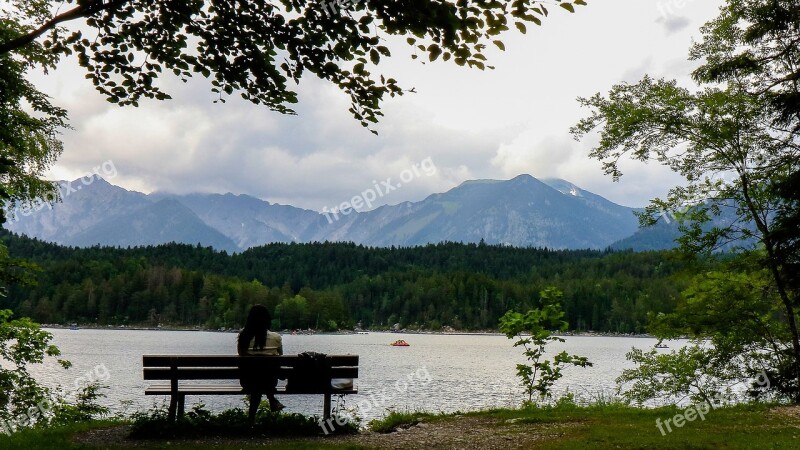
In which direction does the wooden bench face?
away from the camera

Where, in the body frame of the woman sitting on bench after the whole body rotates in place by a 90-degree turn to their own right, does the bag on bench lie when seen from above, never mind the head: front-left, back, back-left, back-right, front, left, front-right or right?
front-right

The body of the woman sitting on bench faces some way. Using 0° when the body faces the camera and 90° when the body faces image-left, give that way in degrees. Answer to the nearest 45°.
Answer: approximately 180°

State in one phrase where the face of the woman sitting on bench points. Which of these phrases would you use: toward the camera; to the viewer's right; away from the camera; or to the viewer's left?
away from the camera
